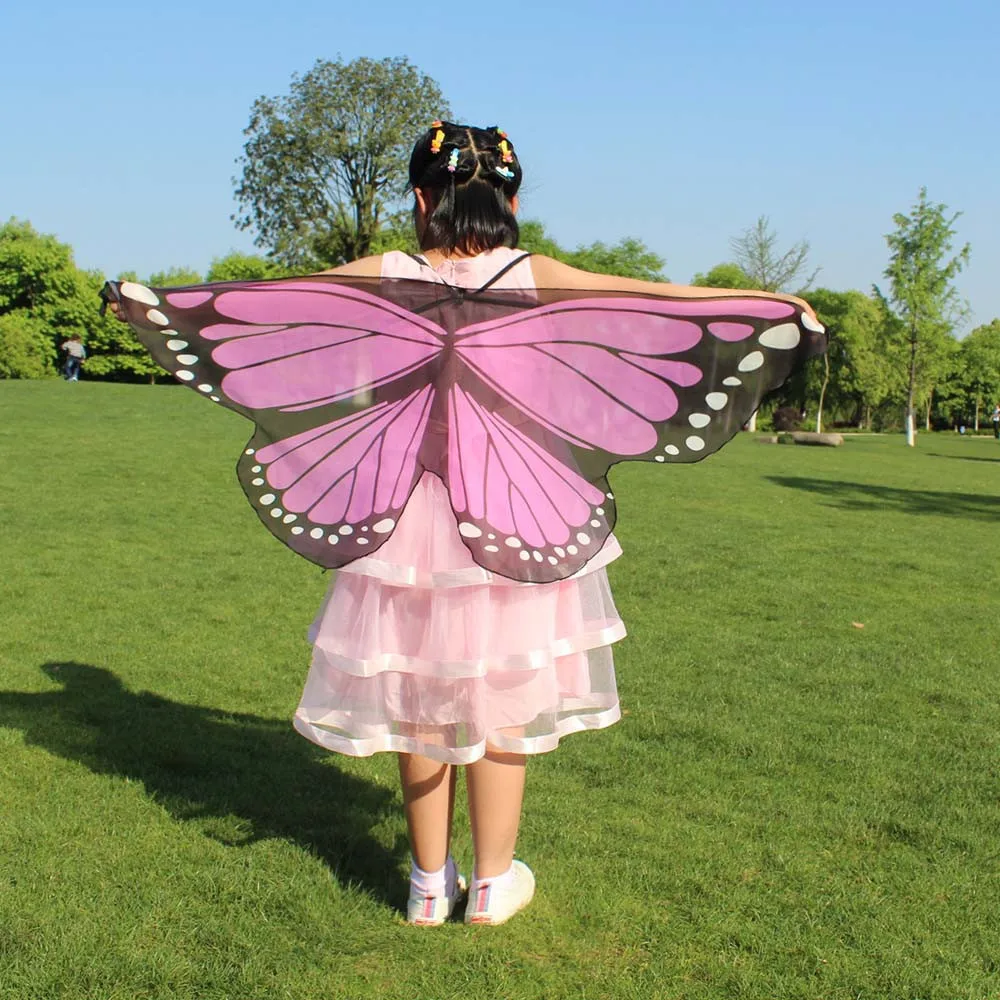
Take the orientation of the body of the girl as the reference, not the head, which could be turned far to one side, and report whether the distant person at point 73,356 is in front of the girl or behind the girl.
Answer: in front

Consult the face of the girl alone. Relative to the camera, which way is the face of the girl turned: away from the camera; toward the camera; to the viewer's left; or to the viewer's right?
away from the camera

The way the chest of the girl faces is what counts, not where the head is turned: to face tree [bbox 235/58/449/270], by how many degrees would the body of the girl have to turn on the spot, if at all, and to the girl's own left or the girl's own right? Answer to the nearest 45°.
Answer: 0° — they already face it

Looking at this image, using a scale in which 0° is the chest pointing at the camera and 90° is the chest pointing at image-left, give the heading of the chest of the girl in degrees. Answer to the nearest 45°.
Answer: approximately 180°

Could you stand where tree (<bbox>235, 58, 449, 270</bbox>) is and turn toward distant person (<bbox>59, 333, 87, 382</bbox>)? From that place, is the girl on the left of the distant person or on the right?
left
